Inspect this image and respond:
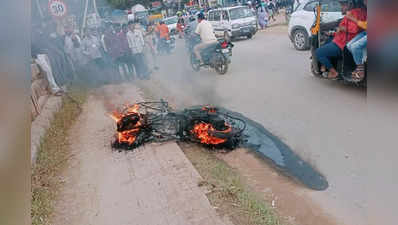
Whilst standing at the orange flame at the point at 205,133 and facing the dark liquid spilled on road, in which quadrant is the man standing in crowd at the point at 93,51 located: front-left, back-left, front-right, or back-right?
back-left

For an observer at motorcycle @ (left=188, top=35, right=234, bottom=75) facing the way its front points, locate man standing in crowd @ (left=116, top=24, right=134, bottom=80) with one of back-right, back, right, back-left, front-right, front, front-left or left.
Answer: front-left

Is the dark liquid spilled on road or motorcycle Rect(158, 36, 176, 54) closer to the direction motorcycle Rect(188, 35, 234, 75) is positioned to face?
the motorcycle

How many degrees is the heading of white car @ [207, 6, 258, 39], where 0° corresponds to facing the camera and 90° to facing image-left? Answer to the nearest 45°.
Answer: approximately 315°

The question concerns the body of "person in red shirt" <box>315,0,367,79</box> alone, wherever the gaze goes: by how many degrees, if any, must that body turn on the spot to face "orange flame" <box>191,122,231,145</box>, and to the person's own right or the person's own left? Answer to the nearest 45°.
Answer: approximately 45° to the person's own left

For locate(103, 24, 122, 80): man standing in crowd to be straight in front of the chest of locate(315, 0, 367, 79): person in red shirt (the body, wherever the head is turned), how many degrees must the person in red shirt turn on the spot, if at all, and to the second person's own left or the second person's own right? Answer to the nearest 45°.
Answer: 0° — they already face them

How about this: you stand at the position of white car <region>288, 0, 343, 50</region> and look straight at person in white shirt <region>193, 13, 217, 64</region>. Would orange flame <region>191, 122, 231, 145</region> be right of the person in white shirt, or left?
left

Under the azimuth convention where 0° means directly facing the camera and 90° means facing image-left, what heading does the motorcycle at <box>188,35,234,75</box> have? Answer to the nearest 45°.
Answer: approximately 135°
